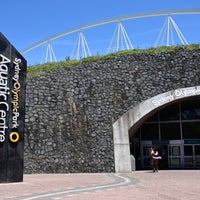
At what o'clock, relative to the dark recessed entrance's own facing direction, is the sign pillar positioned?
The sign pillar is roughly at 1 o'clock from the dark recessed entrance.

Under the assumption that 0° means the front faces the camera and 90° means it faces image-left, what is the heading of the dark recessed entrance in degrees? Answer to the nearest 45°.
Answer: approximately 0°

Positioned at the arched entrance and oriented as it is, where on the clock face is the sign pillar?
The sign pillar is roughly at 1 o'clock from the arched entrance.
